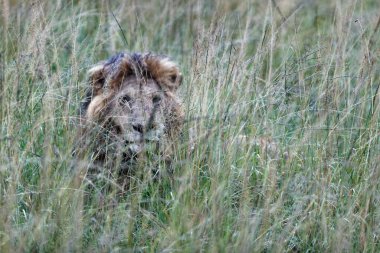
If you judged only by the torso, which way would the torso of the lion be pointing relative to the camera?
toward the camera
